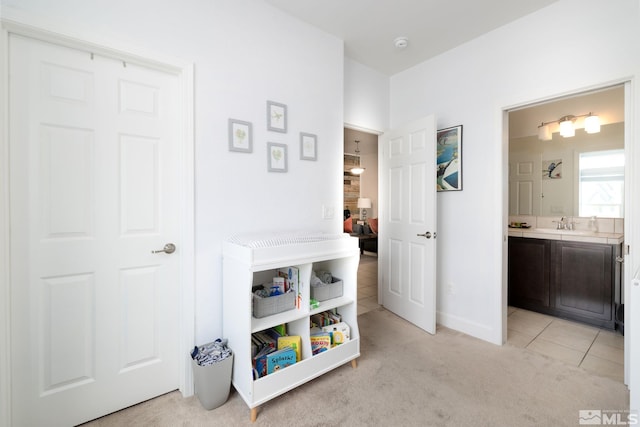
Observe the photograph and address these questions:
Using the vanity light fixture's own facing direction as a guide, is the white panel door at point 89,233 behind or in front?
in front

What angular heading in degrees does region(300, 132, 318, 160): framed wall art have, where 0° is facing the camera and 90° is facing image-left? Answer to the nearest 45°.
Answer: approximately 315°

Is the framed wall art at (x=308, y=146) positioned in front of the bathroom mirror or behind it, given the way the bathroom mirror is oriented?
in front

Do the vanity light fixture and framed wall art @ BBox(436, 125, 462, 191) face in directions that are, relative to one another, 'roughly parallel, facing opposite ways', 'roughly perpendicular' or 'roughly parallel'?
roughly parallel

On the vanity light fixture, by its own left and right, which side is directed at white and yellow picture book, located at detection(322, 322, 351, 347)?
front

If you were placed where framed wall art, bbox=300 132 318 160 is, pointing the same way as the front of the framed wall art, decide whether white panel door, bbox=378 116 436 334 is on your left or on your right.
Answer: on your left

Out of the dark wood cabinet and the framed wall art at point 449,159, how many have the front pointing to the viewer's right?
0

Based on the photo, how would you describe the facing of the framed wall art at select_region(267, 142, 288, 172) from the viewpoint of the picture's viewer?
facing the viewer and to the right of the viewer

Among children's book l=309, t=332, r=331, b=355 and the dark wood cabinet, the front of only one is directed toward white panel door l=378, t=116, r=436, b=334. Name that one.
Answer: the dark wood cabinet

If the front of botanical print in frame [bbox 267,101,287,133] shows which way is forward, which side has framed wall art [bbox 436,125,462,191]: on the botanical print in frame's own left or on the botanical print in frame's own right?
on the botanical print in frame's own left

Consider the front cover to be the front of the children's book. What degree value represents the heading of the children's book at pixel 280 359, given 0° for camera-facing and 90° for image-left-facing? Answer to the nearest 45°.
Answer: approximately 315°
